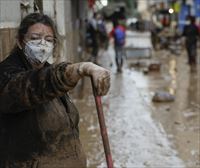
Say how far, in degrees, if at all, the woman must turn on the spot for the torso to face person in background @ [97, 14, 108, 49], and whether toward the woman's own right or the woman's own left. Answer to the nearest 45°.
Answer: approximately 135° to the woman's own left

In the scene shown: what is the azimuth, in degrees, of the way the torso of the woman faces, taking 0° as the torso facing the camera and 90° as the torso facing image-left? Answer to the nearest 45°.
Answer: approximately 315°

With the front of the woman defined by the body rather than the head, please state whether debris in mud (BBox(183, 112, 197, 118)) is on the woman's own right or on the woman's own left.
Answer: on the woman's own left

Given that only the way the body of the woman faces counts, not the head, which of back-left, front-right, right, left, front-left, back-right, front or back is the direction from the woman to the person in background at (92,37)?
back-left

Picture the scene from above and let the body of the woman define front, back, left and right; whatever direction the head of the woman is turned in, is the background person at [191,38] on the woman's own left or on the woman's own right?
on the woman's own left

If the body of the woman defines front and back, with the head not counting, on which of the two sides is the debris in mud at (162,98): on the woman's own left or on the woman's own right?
on the woman's own left

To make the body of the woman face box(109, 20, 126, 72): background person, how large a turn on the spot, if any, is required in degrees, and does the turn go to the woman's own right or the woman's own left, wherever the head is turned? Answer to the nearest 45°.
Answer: approximately 135° to the woman's own left
